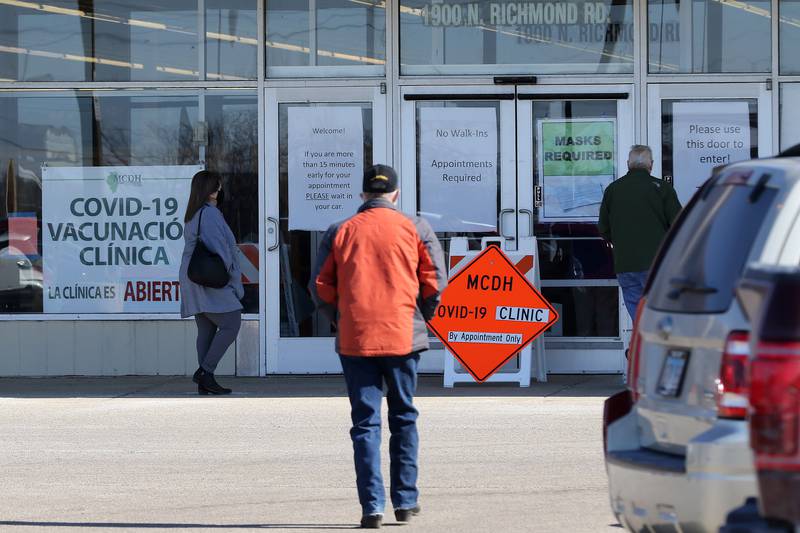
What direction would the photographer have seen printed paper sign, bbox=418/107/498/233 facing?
facing the viewer

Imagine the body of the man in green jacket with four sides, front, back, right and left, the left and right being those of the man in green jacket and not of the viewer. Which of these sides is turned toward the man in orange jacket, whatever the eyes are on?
back

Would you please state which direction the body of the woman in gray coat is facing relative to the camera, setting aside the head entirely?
to the viewer's right

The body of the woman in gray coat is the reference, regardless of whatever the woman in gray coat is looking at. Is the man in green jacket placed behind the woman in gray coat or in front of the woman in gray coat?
in front

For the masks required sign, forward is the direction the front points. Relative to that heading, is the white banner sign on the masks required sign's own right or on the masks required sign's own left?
on the masks required sign's own right

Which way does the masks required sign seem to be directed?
toward the camera

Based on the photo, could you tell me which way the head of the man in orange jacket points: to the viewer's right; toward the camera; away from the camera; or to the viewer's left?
away from the camera

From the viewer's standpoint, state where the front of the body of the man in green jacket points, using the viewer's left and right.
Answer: facing away from the viewer

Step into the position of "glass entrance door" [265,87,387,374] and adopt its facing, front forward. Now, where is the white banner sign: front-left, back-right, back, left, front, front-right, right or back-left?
right

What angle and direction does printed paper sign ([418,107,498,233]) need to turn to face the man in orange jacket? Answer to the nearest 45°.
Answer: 0° — it already faces them

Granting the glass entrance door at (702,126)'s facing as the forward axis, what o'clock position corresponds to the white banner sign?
The white banner sign is roughly at 3 o'clock from the glass entrance door.

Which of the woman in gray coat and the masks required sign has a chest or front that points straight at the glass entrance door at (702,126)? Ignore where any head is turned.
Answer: the woman in gray coat

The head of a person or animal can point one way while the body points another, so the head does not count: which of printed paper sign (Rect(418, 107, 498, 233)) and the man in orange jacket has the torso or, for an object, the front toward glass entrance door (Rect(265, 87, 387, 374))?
the man in orange jacket

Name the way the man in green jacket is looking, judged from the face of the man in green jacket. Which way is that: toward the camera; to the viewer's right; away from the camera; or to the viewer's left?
away from the camera

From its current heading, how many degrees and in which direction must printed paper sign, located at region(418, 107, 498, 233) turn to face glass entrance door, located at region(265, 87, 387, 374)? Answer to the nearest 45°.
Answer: approximately 90° to its right

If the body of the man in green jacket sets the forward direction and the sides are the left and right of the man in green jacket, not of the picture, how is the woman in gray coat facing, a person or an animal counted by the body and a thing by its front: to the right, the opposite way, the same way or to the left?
to the right

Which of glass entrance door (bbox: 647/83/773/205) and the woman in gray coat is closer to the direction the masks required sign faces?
the woman in gray coat
